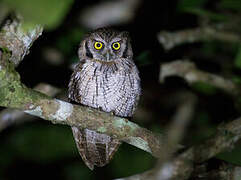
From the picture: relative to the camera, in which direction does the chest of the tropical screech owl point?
toward the camera
